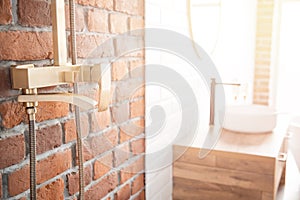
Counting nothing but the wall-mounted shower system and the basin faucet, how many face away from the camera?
0

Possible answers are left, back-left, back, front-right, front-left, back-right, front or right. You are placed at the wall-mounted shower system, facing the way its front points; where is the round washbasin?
left

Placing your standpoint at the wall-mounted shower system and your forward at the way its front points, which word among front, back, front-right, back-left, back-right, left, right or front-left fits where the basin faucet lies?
left

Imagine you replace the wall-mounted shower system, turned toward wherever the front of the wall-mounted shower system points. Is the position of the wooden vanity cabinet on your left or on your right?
on your left

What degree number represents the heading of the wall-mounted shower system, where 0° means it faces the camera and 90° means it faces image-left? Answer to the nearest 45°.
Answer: approximately 315°

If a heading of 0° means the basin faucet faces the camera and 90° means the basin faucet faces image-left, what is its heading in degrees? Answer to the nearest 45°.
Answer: approximately 270°
